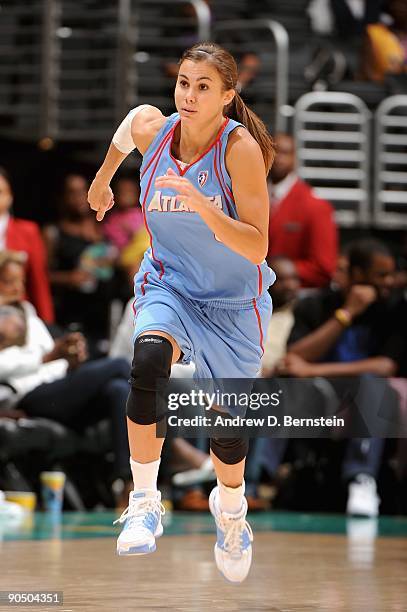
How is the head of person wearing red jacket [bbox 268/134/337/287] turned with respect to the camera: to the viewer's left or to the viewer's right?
to the viewer's left

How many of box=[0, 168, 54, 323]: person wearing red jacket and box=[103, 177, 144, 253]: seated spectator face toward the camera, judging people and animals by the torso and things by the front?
2

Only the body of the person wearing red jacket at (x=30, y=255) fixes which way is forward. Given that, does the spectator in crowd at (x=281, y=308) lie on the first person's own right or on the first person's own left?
on the first person's own left

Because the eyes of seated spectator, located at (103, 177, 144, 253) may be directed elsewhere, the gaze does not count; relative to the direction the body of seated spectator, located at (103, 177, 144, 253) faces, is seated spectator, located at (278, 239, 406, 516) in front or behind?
in front

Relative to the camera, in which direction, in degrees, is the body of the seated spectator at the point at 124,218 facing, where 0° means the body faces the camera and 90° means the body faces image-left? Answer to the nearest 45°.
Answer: approximately 0°

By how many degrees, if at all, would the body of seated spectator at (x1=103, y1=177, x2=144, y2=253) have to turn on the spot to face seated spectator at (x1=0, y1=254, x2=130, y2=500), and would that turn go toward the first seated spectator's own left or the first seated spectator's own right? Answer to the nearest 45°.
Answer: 0° — they already face them
